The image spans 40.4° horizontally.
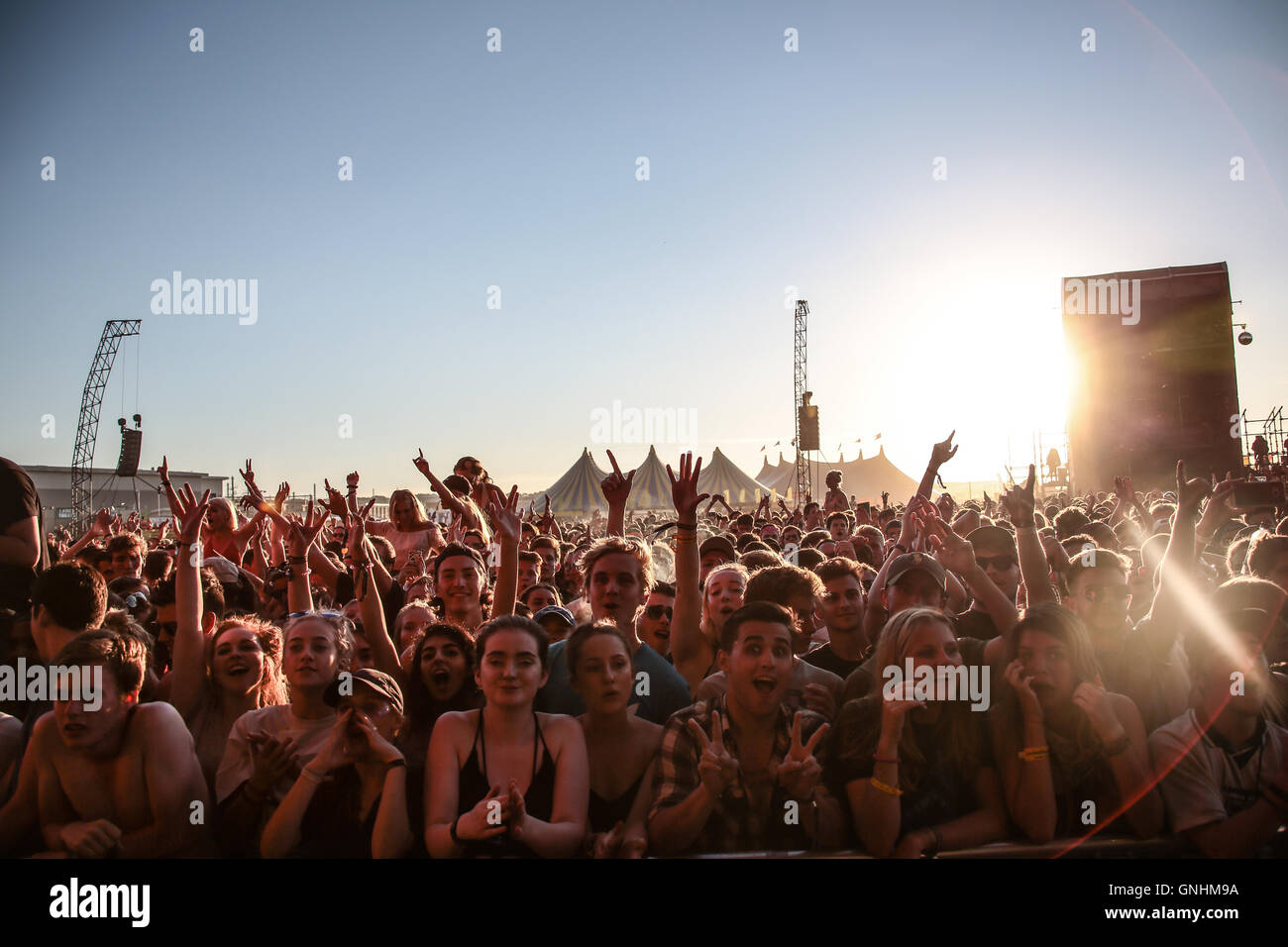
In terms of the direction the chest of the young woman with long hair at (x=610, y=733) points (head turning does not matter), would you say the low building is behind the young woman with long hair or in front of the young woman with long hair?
behind

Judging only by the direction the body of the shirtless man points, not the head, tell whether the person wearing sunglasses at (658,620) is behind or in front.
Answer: behind

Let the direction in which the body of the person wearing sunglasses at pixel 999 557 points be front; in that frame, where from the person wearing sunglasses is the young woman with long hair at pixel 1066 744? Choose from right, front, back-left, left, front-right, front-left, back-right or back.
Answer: front-left

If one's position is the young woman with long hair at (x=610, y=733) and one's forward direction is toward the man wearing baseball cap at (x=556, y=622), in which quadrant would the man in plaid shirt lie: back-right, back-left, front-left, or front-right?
back-right

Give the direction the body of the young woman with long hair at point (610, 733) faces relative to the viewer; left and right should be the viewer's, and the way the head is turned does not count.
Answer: facing the viewer

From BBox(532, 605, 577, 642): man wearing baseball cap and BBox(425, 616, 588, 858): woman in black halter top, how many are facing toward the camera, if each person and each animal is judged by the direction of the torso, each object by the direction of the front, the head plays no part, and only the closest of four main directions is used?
2

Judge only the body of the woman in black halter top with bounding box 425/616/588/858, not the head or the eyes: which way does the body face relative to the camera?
toward the camera

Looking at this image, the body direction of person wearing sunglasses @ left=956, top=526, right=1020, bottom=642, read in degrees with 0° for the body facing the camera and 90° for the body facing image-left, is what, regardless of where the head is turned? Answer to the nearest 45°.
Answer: approximately 45°

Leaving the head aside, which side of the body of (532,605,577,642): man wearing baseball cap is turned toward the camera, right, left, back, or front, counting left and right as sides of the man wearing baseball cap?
front

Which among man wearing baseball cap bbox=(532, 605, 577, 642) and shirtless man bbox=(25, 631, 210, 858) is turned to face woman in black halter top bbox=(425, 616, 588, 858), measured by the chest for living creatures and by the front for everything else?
the man wearing baseball cap

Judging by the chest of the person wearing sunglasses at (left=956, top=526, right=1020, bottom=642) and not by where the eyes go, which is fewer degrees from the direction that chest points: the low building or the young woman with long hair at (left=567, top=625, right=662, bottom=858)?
the young woman with long hair
